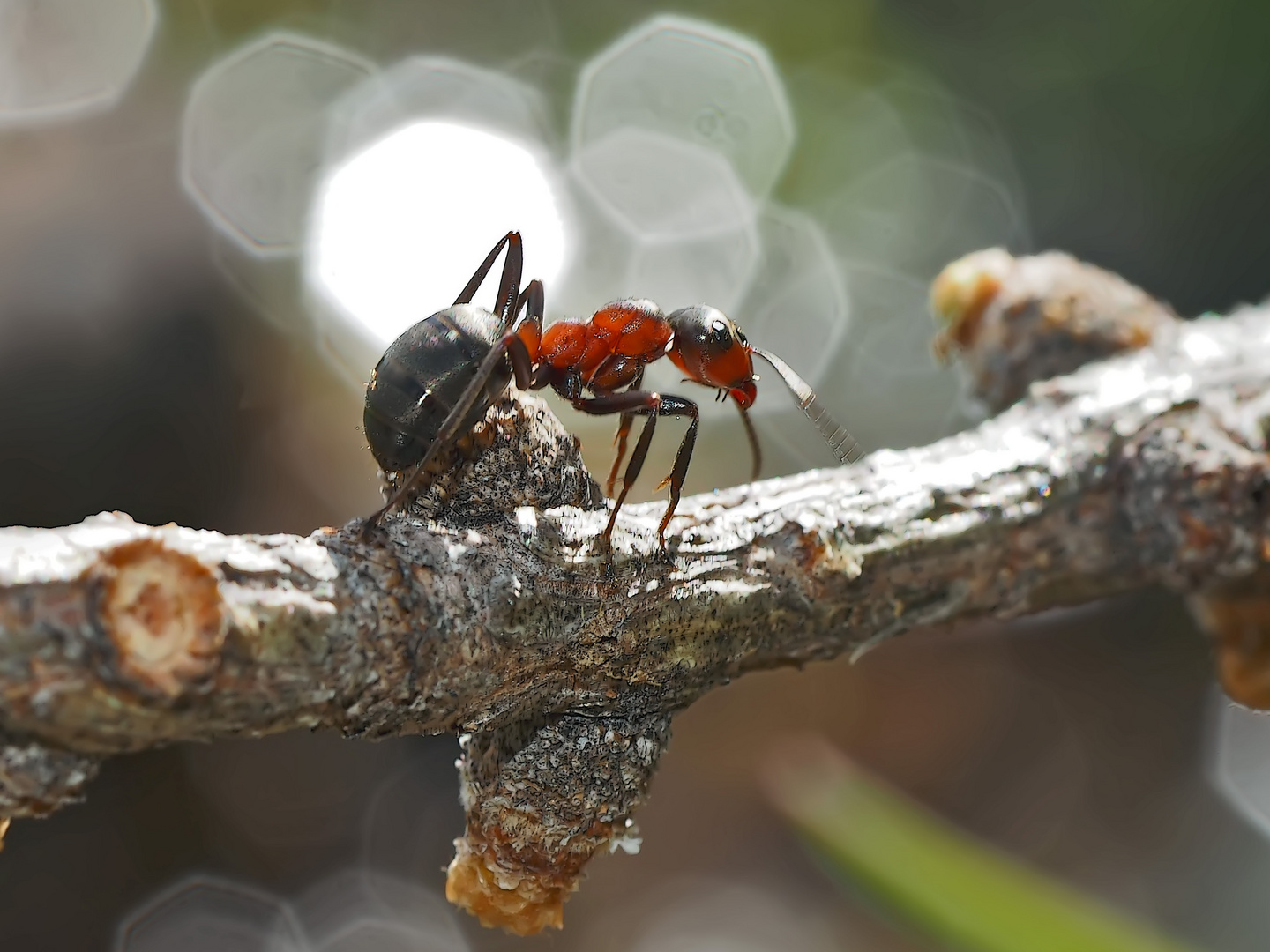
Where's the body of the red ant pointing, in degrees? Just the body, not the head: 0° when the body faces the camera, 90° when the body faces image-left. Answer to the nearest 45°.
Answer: approximately 270°
